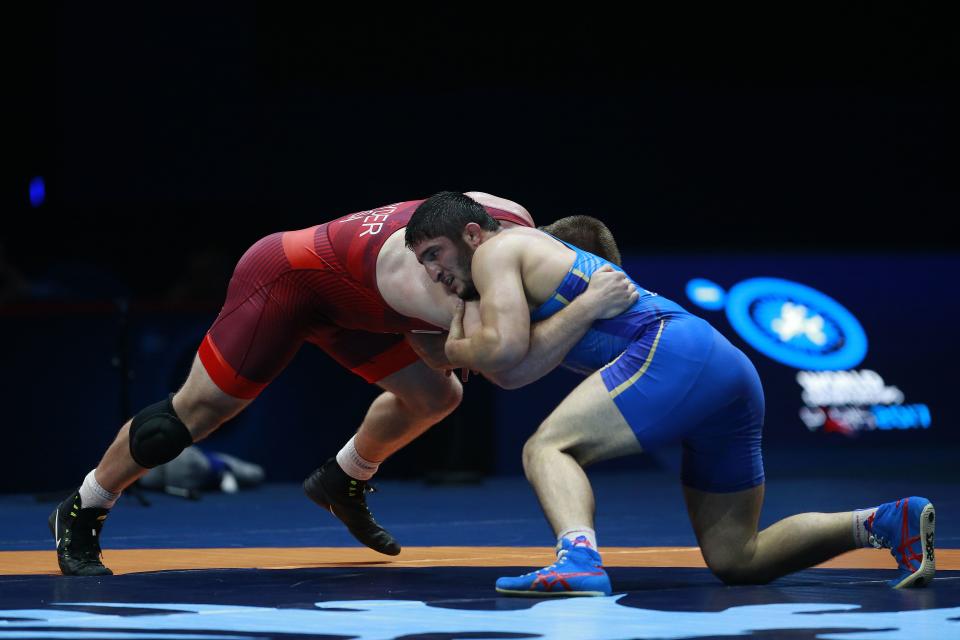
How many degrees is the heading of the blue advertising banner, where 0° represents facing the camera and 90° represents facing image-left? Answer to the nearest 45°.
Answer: approximately 0°

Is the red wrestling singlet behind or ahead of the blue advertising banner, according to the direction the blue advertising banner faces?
ahead
